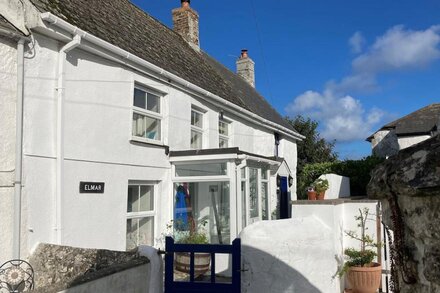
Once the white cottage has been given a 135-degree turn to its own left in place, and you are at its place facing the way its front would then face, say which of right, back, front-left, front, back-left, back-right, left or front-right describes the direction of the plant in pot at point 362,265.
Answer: right

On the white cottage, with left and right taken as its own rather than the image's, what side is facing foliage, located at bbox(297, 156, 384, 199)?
left

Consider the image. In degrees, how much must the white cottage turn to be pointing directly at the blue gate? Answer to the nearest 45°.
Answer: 0° — it already faces it

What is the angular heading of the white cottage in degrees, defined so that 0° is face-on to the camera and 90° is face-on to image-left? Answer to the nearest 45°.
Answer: approximately 315°

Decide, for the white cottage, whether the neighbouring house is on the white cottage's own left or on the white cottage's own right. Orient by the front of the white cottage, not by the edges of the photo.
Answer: on the white cottage's own left

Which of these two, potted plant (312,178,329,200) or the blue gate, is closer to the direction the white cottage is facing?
the blue gate

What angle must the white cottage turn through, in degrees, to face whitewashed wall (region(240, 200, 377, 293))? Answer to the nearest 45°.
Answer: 0° — it already faces it

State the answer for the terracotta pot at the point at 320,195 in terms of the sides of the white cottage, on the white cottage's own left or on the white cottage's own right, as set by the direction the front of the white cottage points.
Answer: on the white cottage's own left
